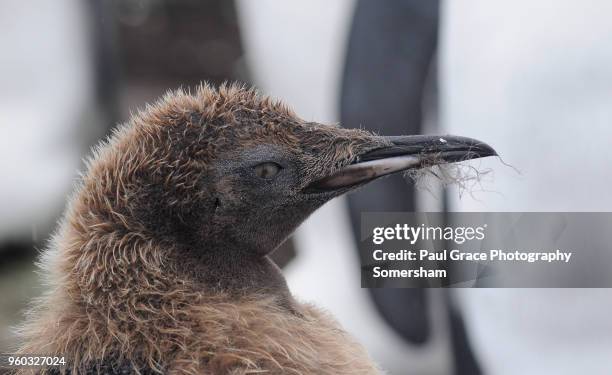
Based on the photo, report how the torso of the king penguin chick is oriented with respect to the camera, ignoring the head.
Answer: to the viewer's right
